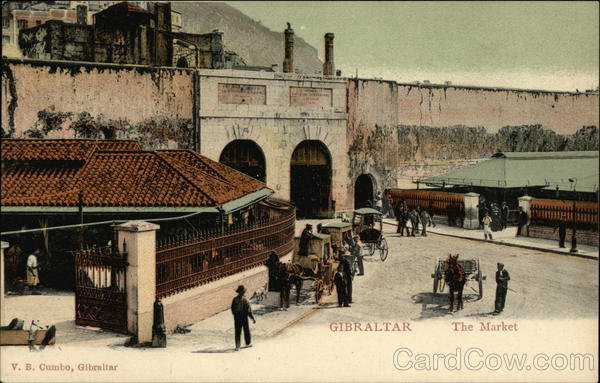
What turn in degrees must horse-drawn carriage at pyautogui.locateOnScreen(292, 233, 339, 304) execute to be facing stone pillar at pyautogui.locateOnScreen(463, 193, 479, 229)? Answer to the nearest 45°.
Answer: approximately 180°

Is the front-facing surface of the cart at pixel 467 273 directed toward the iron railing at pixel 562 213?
no

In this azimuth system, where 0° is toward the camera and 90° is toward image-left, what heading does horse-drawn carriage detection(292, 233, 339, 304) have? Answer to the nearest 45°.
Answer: approximately 45°

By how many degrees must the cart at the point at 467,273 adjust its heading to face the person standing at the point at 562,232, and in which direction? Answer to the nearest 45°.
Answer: approximately 135° to its left

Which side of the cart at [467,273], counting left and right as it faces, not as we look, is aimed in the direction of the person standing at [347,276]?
right

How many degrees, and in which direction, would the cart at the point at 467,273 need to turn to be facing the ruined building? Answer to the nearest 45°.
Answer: approximately 135° to its right

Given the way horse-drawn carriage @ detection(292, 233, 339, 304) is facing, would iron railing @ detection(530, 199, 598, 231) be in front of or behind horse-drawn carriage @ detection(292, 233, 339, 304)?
behind

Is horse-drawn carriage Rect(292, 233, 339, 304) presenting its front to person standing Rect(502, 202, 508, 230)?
no

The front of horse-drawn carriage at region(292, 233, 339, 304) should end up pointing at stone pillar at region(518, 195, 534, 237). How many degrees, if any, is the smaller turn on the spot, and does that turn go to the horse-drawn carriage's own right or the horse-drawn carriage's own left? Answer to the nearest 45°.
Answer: approximately 180°

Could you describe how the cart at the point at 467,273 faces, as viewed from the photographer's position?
facing the viewer

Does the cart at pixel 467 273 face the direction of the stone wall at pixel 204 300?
no

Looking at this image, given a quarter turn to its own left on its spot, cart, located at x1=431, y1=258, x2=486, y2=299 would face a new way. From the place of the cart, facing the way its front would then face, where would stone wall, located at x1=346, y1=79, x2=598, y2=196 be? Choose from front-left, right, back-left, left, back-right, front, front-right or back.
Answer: left

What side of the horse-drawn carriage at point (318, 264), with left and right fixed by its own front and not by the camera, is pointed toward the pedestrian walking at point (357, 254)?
back

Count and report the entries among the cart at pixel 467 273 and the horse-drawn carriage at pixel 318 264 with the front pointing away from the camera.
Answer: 0

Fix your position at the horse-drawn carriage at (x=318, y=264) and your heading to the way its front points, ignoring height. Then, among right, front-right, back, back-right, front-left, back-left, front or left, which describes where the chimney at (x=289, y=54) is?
back-right

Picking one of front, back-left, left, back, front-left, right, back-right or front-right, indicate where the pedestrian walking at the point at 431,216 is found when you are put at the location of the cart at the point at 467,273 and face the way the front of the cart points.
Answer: back

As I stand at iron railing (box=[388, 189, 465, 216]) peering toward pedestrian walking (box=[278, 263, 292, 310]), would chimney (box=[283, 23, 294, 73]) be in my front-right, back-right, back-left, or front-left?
back-right

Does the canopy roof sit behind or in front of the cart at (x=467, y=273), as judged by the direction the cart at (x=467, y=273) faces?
behind

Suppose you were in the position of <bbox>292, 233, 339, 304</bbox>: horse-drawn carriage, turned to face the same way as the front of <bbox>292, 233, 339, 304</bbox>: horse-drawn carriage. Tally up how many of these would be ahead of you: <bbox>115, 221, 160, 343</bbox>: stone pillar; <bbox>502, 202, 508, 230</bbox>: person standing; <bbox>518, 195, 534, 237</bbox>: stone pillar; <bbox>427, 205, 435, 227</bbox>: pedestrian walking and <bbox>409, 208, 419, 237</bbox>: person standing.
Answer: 1
